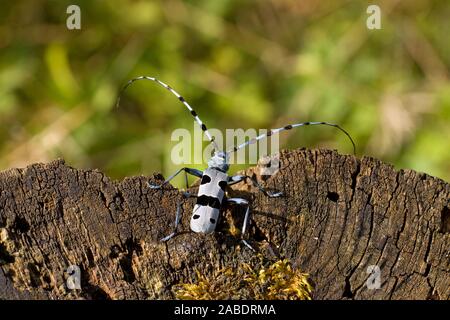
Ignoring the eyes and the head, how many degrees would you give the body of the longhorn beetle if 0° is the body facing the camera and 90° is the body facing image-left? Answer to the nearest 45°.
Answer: approximately 180°
